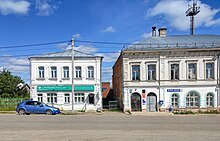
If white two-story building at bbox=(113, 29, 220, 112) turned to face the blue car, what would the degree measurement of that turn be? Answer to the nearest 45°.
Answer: approximately 45° to its right

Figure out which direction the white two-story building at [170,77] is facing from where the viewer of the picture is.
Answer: facing the viewer

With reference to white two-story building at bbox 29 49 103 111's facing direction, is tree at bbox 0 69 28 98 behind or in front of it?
behind

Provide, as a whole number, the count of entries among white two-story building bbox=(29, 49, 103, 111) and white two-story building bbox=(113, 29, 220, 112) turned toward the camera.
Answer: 2

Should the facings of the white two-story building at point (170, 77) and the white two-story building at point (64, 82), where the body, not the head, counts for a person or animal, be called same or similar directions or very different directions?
same or similar directions

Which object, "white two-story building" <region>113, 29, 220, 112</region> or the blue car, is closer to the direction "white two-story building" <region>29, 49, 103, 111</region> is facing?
the blue car

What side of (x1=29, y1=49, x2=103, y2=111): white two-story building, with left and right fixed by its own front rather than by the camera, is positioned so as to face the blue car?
front

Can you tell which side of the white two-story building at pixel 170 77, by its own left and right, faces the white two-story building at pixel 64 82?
right
